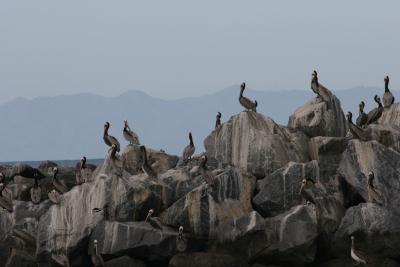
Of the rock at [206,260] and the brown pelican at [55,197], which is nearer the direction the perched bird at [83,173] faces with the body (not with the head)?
the brown pelican

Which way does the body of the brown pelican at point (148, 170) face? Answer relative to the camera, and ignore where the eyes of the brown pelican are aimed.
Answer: to the viewer's left

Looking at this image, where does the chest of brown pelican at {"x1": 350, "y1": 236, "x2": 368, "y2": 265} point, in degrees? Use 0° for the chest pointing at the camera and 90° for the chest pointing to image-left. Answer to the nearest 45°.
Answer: approximately 90°

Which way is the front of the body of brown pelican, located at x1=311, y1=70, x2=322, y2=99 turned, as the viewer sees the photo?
to the viewer's left

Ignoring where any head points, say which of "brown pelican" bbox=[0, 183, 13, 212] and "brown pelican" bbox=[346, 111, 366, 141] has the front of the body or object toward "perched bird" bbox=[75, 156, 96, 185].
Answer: "brown pelican" bbox=[346, 111, 366, 141]

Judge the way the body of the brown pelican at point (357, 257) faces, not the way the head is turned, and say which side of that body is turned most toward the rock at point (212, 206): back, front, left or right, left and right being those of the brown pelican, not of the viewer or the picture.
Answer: front

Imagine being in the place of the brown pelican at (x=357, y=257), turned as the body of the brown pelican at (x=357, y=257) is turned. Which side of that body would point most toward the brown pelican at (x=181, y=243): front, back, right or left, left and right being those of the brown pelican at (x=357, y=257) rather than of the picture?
front

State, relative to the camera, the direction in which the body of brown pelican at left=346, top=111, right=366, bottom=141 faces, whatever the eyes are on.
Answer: to the viewer's left

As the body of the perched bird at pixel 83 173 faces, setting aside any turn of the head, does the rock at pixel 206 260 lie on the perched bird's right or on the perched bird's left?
on the perched bird's left
